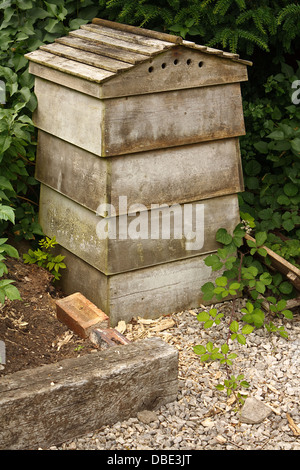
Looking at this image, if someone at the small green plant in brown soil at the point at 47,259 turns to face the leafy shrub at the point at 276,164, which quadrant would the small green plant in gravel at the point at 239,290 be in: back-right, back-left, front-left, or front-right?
front-right

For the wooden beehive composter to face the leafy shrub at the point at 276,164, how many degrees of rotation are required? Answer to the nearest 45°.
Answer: approximately 90° to its left

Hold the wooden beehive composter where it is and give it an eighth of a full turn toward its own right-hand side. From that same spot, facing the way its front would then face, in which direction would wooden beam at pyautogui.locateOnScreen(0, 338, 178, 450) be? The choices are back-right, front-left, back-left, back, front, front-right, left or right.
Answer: front

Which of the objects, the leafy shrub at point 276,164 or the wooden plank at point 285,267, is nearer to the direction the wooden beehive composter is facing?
the wooden plank

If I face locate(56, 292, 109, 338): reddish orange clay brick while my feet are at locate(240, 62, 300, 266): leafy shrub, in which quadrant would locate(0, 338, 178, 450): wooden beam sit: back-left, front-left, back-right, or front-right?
front-left

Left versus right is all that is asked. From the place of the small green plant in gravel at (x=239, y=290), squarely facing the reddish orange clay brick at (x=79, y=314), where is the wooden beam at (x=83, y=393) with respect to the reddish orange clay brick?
left

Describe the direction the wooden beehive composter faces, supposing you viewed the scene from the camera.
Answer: facing the viewer and to the right of the viewer
